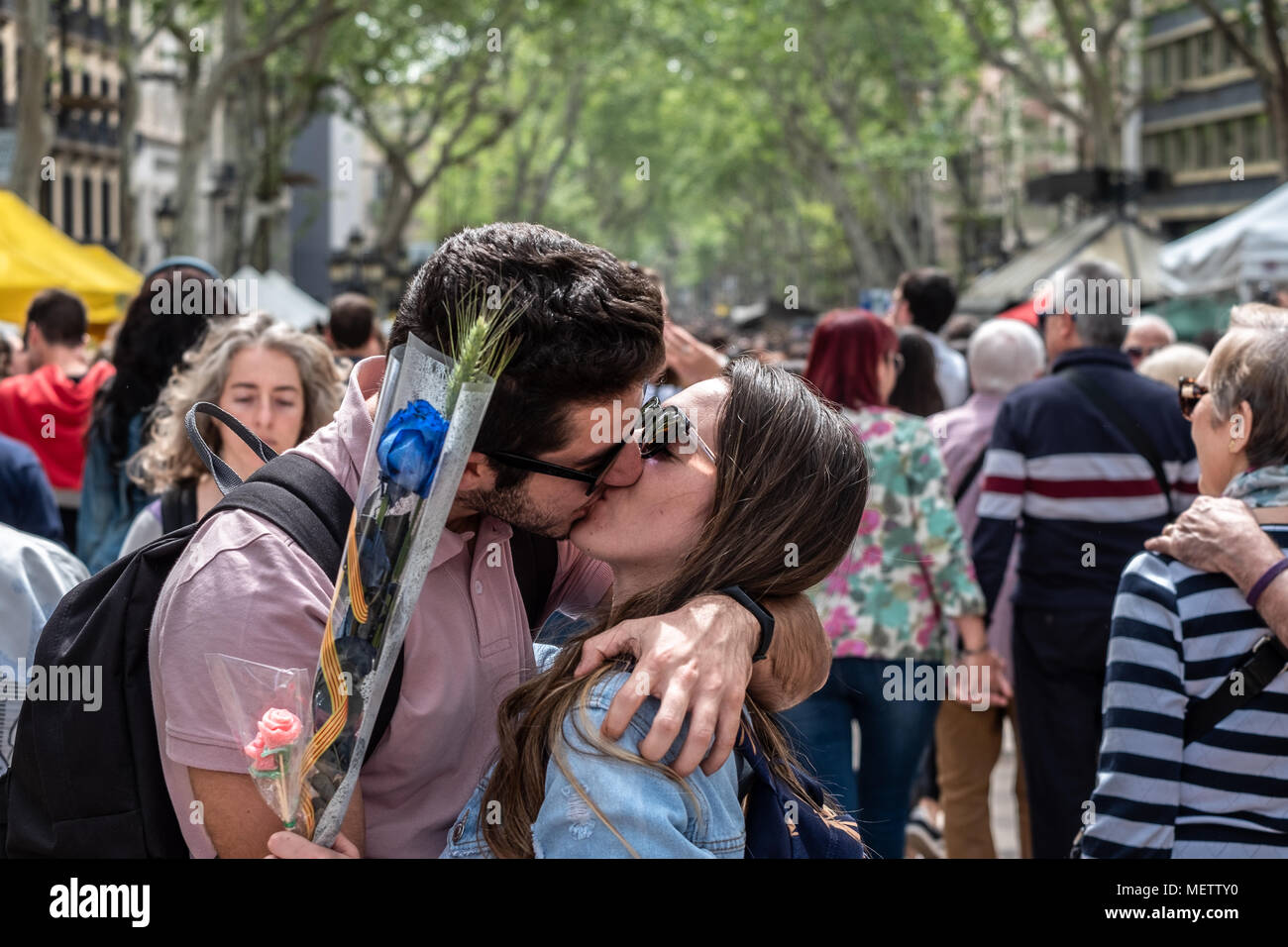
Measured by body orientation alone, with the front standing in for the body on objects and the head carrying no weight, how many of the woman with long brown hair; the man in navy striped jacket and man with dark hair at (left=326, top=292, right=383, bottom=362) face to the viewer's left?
1

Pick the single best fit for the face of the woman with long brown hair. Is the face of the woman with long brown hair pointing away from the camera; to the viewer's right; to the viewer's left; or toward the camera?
to the viewer's left

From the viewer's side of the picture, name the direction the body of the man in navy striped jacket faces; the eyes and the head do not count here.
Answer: away from the camera

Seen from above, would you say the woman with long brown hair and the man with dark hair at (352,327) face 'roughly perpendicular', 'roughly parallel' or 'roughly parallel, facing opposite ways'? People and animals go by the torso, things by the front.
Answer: roughly perpendicular

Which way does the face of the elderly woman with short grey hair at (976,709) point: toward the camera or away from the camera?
away from the camera

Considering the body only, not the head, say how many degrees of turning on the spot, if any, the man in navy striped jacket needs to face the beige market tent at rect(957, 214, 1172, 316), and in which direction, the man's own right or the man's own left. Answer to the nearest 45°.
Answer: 0° — they already face it

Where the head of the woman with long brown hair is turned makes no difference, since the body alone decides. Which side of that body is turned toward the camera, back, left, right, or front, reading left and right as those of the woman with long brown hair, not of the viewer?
left

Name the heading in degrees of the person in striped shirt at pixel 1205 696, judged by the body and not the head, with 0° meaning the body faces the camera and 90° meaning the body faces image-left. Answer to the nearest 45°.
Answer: approximately 135°

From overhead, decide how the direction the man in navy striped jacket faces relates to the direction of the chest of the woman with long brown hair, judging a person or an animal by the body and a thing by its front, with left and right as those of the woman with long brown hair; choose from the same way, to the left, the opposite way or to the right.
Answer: to the right
